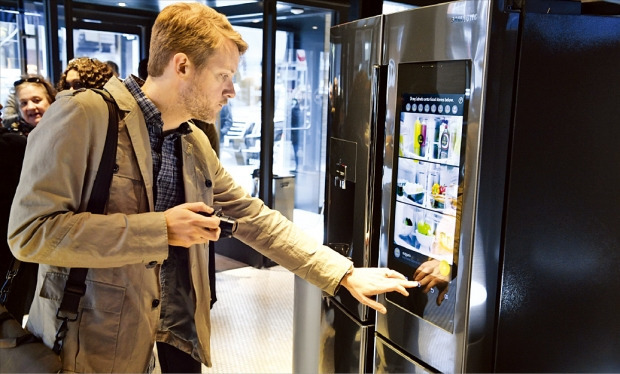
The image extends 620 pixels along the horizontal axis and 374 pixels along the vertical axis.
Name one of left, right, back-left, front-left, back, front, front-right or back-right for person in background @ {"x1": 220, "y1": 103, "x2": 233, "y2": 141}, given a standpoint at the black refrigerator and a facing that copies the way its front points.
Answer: right

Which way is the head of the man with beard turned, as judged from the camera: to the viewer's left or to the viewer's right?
to the viewer's right

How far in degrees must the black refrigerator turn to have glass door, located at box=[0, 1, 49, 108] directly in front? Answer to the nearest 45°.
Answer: approximately 90° to its right

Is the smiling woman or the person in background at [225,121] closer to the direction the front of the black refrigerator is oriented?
the smiling woman

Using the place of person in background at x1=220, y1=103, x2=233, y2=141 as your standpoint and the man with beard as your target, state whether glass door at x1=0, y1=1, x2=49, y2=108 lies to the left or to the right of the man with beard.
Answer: right

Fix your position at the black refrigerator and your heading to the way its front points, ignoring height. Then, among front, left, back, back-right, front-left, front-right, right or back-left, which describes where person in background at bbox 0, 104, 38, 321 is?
front-right

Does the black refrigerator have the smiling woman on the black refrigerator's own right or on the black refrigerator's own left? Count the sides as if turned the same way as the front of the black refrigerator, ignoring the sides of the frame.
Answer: on the black refrigerator's own right

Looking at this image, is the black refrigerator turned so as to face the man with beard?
yes

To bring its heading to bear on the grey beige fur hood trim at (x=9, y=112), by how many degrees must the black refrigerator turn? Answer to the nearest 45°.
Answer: approximately 90° to its right

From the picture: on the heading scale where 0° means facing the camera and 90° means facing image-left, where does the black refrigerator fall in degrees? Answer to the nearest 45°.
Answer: approximately 45°

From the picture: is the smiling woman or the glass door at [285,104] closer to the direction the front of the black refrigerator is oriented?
the smiling woman

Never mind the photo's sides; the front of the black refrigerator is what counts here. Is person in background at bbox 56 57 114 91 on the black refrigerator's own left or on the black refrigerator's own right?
on the black refrigerator's own right
